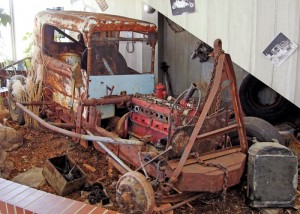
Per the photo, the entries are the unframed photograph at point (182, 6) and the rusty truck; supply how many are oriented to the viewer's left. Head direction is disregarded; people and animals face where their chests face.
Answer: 0

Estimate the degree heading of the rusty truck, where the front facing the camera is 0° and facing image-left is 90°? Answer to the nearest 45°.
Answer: approximately 315°

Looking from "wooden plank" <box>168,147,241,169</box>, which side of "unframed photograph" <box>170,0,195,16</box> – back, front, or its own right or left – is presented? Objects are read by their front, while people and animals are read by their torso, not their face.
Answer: front

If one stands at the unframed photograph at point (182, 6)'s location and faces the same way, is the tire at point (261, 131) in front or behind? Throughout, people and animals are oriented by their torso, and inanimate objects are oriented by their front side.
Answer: in front

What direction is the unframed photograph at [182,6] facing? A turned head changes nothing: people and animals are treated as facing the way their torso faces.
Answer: toward the camera

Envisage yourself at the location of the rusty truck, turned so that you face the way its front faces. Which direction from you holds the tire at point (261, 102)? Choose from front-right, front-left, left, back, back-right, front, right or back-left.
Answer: left

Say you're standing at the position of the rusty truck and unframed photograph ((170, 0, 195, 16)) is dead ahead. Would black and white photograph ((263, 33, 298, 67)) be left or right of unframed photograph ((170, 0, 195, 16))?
right

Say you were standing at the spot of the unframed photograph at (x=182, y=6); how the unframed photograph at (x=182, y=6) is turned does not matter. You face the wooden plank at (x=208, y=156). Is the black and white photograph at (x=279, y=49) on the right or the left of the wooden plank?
left

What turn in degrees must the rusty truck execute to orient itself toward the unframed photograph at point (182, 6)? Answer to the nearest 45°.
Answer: approximately 90° to its left

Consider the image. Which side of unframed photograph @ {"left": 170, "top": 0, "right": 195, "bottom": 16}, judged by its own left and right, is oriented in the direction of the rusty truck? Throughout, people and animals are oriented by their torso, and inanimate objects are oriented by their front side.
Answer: front

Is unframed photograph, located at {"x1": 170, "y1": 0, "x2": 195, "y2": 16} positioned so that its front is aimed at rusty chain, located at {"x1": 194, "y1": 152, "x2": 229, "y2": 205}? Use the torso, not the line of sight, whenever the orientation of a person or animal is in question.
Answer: yes
